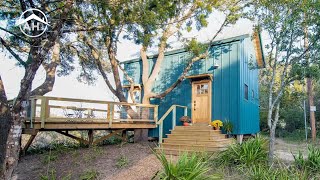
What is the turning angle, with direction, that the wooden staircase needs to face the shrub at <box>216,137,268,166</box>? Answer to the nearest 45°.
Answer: approximately 45° to its left

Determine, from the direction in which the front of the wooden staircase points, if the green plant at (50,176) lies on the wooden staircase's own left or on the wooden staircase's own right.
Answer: on the wooden staircase's own right

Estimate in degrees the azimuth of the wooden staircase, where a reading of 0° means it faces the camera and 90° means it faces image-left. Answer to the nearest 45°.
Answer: approximately 0°

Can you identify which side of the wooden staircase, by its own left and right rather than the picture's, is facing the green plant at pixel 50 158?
right

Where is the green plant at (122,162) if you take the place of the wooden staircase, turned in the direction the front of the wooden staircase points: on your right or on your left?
on your right

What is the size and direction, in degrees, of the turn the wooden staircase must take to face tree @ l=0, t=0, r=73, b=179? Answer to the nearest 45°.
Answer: approximately 45° to its right

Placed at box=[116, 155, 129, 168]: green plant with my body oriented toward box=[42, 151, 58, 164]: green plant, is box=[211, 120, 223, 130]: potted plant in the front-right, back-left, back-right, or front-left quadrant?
back-right

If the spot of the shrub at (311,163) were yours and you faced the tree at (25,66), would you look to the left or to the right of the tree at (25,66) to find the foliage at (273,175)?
left

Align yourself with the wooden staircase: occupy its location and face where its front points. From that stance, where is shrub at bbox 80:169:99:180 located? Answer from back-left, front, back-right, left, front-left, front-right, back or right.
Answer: front-right
